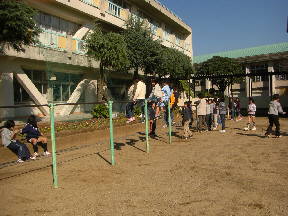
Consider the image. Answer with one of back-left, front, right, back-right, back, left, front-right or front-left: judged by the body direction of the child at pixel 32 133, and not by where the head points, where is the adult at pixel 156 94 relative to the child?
front-left

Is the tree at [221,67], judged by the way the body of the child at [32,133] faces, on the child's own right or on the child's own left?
on the child's own left

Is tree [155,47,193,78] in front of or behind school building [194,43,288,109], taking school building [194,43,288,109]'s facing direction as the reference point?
in front

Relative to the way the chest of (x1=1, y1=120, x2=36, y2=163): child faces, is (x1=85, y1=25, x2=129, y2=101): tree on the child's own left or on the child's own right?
on the child's own left

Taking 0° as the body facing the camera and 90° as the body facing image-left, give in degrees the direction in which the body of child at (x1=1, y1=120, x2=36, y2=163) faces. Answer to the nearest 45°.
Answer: approximately 270°

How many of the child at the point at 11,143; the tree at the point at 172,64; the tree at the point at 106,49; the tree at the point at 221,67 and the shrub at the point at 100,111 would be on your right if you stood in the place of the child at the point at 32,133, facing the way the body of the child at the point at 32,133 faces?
1

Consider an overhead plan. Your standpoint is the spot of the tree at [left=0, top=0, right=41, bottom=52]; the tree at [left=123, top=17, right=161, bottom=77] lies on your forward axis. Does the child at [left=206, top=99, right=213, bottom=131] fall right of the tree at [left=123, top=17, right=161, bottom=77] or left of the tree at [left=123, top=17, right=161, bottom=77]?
right

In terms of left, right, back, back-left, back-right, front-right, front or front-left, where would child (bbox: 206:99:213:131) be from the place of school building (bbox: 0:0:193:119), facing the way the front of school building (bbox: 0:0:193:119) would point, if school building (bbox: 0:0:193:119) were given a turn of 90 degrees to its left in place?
right

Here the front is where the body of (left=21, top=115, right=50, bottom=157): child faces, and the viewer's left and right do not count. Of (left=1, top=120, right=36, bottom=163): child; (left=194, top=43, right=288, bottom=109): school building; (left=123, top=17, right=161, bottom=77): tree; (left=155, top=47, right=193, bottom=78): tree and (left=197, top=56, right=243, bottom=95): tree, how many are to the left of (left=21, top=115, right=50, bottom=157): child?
4

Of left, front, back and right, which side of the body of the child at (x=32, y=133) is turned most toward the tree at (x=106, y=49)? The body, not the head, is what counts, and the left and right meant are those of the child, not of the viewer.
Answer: left

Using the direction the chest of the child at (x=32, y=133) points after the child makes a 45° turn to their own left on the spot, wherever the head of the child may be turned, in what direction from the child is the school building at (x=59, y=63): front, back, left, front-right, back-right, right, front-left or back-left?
left

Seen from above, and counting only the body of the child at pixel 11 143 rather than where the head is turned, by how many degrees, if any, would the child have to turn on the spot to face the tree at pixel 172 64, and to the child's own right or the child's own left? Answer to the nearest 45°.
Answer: approximately 45° to the child's own left

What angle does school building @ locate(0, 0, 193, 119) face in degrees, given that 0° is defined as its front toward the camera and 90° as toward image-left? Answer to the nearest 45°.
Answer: approximately 315°

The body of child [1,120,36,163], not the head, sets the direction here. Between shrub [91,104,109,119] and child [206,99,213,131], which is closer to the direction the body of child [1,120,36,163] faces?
the child
